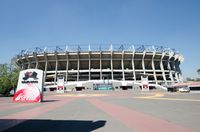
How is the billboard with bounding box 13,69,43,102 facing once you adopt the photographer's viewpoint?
facing the viewer
